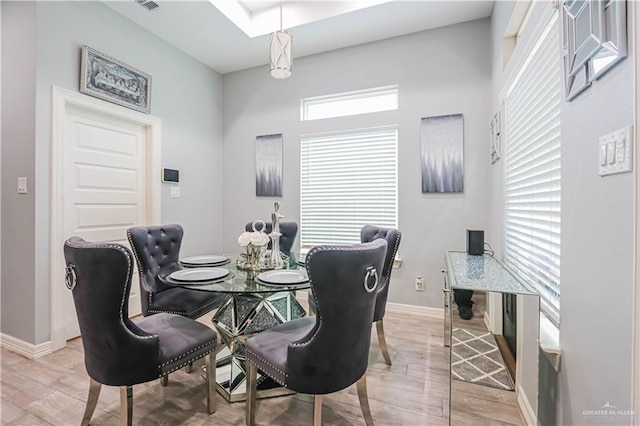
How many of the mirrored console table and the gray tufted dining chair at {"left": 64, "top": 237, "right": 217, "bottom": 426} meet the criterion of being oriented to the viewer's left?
1

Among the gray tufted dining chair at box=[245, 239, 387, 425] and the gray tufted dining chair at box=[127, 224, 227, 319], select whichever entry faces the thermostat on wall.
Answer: the gray tufted dining chair at box=[245, 239, 387, 425]

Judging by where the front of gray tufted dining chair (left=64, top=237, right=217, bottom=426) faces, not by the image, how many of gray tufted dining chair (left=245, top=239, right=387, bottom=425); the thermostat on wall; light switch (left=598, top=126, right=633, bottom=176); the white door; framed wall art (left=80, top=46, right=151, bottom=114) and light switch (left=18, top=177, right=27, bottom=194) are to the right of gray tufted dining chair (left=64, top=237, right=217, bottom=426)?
2

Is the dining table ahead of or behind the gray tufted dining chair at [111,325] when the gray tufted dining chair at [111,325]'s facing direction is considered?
ahead

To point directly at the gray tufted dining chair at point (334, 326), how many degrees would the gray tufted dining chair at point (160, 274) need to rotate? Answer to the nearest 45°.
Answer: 0° — it already faces it

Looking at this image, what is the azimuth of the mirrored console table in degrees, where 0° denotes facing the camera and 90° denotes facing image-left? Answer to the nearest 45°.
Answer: approximately 90°

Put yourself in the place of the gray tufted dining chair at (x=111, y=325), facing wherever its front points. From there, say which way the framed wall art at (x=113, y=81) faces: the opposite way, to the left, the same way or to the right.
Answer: to the right

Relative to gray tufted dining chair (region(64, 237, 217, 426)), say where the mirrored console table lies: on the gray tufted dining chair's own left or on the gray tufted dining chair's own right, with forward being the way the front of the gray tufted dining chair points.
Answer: on the gray tufted dining chair's own right

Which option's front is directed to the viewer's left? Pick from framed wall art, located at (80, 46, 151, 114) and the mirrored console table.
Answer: the mirrored console table

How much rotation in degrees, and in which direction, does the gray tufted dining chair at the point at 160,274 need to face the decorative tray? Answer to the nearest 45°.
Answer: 0° — it already faces it

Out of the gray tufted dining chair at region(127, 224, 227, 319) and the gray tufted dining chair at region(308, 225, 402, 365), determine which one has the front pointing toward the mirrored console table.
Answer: the gray tufted dining chair at region(127, 224, 227, 319)

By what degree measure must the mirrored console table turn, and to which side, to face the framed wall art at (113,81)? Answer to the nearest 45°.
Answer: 0° — it already faces it

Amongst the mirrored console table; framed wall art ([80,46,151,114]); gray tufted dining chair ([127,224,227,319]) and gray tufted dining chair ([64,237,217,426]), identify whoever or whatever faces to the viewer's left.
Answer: the mirrored console table

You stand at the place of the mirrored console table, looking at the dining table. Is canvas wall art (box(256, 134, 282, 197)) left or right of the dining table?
right
